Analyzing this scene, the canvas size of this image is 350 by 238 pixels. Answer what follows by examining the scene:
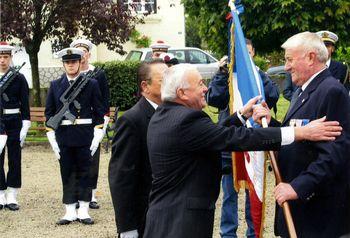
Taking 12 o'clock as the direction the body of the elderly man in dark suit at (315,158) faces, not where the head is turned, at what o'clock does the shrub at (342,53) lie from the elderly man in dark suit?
The shrub is roughly at 3 o'clock from the elderly man in dark suit.

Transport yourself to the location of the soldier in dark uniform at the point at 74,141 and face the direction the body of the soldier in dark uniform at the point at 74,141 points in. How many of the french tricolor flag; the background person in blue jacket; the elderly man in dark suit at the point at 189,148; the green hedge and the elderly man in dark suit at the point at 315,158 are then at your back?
1

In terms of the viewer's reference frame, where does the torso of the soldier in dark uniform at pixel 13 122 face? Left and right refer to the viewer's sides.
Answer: facing the viewer

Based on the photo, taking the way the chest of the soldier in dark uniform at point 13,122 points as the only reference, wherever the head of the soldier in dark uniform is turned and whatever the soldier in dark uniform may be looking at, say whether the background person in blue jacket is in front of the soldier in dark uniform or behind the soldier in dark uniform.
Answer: in front

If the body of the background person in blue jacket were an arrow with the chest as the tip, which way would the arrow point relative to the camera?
toward the camera

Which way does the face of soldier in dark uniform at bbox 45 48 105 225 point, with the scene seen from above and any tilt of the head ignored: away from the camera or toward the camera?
toward the camera

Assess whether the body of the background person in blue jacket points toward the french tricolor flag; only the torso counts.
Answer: yes

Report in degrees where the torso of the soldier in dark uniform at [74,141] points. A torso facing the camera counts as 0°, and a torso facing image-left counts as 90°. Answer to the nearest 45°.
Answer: approximately 0°

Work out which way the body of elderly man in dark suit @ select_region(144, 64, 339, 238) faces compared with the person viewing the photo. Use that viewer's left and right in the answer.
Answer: facing to the right of the viewer

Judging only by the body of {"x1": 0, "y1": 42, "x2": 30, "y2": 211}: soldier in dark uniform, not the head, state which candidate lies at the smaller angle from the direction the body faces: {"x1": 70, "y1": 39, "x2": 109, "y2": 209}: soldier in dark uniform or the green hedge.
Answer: the soldier in dark uniform

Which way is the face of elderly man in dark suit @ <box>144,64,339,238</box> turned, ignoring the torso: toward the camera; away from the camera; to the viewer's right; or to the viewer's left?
to the viewer's right

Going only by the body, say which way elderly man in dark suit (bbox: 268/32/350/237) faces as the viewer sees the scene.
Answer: to the viewer's left

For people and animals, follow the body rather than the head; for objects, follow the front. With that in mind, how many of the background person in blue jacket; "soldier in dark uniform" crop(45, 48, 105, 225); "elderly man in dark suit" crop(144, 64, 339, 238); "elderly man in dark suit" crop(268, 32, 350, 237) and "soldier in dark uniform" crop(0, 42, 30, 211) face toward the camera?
3
